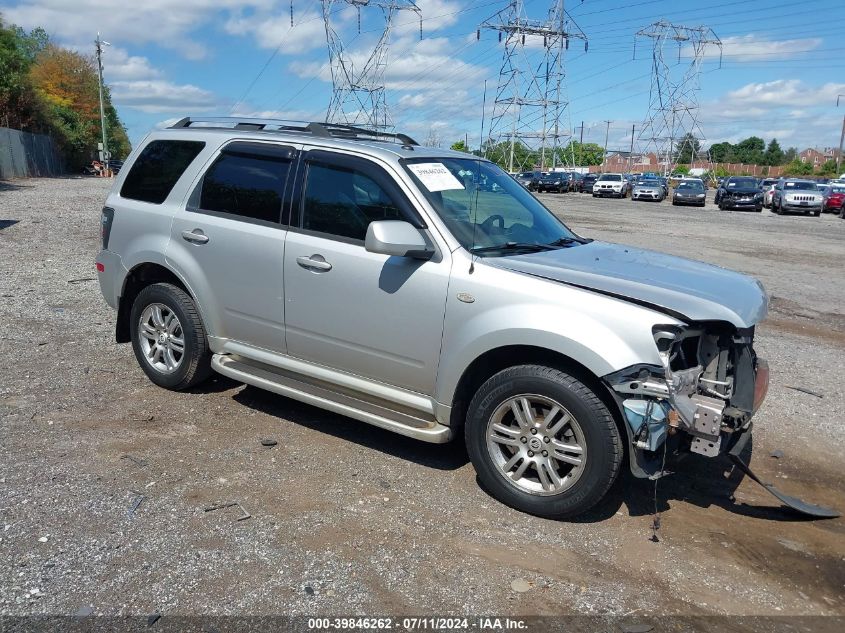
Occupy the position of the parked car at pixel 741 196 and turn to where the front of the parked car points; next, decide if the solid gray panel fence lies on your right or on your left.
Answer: on your right

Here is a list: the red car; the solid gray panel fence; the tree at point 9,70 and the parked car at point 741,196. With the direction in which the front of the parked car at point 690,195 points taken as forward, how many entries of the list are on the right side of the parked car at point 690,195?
2

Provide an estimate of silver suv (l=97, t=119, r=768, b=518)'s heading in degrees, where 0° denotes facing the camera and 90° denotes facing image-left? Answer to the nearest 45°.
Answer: approximately 315°

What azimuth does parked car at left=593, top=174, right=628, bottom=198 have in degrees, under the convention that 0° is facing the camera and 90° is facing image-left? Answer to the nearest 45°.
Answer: approximately 45°

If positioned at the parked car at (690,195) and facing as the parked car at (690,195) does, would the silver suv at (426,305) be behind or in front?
in front

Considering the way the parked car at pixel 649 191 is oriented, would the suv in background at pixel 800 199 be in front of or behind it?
in front

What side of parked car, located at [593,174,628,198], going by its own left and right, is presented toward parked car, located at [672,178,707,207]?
left

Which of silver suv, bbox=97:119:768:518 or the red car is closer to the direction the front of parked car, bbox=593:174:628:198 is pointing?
the silver suv
